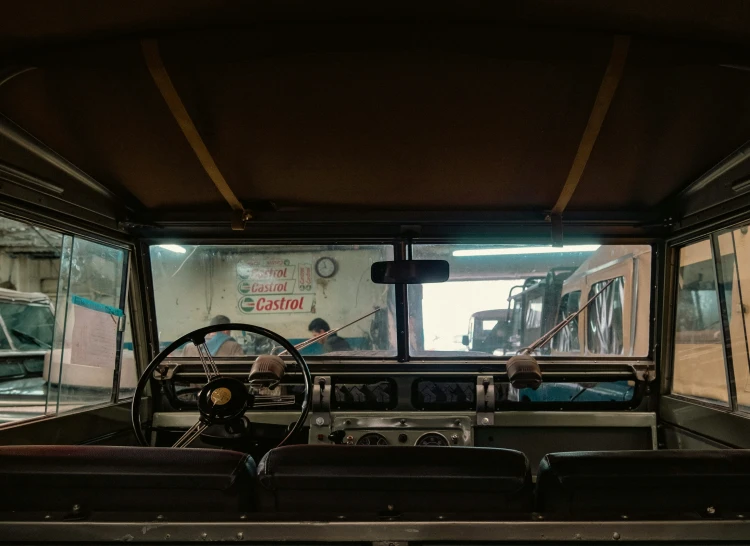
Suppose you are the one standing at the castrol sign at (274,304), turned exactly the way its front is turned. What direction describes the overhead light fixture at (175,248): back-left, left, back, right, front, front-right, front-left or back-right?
right

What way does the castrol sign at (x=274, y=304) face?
toward the camera
